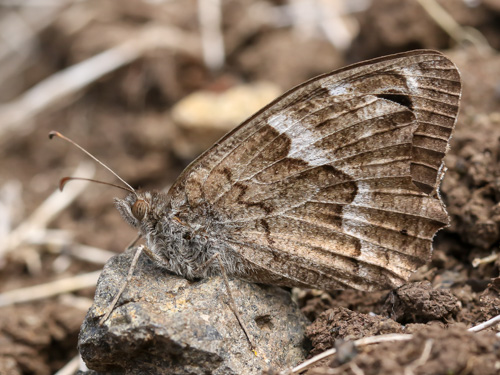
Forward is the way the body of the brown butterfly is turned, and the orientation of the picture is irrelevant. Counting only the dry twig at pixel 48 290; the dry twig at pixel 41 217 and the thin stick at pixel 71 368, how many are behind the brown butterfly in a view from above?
0

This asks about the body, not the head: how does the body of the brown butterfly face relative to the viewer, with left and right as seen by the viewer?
facing to the left of the viewer

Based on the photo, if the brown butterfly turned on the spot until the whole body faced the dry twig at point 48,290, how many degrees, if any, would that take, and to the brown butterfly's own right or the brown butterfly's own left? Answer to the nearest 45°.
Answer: approximately 45° to the brown butterfly's own right

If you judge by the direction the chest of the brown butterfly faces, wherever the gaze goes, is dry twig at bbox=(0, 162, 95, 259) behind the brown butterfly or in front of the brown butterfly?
in front

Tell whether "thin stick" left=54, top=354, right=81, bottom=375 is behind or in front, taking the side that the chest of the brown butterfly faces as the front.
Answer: in front

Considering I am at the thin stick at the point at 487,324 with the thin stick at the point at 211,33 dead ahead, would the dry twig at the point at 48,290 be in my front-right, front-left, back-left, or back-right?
front-left
